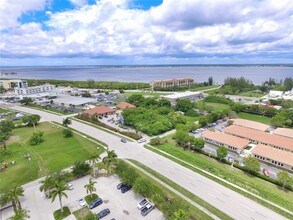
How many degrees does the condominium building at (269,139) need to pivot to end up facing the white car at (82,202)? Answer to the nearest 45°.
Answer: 0° — it already faces it

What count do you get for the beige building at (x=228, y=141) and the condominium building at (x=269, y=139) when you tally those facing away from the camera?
0

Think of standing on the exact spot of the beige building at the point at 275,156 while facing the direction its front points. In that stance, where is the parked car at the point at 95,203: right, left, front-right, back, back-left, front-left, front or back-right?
front

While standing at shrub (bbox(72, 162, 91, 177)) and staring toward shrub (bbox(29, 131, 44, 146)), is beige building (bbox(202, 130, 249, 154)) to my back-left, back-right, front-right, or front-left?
back-right

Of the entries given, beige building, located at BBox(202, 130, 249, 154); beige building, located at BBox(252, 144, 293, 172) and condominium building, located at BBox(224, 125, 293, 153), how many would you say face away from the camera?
0

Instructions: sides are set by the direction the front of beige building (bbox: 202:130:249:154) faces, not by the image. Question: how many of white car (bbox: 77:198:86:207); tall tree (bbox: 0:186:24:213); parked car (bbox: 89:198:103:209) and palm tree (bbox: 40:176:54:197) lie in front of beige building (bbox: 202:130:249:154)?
4

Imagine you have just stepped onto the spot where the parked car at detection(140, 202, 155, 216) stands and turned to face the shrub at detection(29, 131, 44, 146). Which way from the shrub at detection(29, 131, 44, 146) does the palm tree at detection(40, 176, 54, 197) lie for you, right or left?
left

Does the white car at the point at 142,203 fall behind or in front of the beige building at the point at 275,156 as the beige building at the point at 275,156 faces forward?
in front

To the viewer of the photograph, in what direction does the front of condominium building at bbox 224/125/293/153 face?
facing the viewer and to the left of the viewer

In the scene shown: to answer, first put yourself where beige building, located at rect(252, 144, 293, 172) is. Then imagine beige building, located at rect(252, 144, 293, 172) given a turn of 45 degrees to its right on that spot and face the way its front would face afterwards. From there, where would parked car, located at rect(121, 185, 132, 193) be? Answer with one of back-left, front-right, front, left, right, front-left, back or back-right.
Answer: front-left

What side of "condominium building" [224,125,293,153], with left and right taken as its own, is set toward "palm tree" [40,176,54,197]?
front
